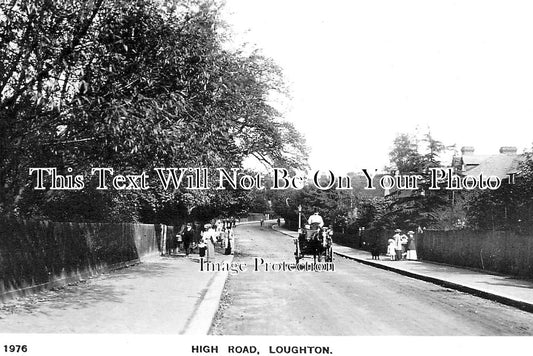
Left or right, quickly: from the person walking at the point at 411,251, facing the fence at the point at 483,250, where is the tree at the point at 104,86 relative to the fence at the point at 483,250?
right

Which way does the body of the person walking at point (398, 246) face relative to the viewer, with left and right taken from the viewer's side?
facing the viewer

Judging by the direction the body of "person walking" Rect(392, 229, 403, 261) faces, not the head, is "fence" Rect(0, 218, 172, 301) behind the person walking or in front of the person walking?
in front

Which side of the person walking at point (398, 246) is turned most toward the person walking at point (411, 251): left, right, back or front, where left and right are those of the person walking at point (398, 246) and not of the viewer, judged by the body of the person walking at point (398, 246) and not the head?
left

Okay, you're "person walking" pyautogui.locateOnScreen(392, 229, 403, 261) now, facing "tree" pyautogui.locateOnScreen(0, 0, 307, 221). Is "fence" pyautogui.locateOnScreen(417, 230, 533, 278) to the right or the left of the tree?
left

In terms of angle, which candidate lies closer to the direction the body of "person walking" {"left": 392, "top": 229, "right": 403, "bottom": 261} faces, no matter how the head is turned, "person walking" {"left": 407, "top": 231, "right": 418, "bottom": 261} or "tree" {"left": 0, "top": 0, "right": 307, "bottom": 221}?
the tree

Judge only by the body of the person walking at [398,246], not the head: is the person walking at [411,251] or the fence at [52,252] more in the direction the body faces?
the fence

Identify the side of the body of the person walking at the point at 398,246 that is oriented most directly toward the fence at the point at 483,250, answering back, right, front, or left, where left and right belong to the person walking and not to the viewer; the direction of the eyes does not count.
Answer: front
